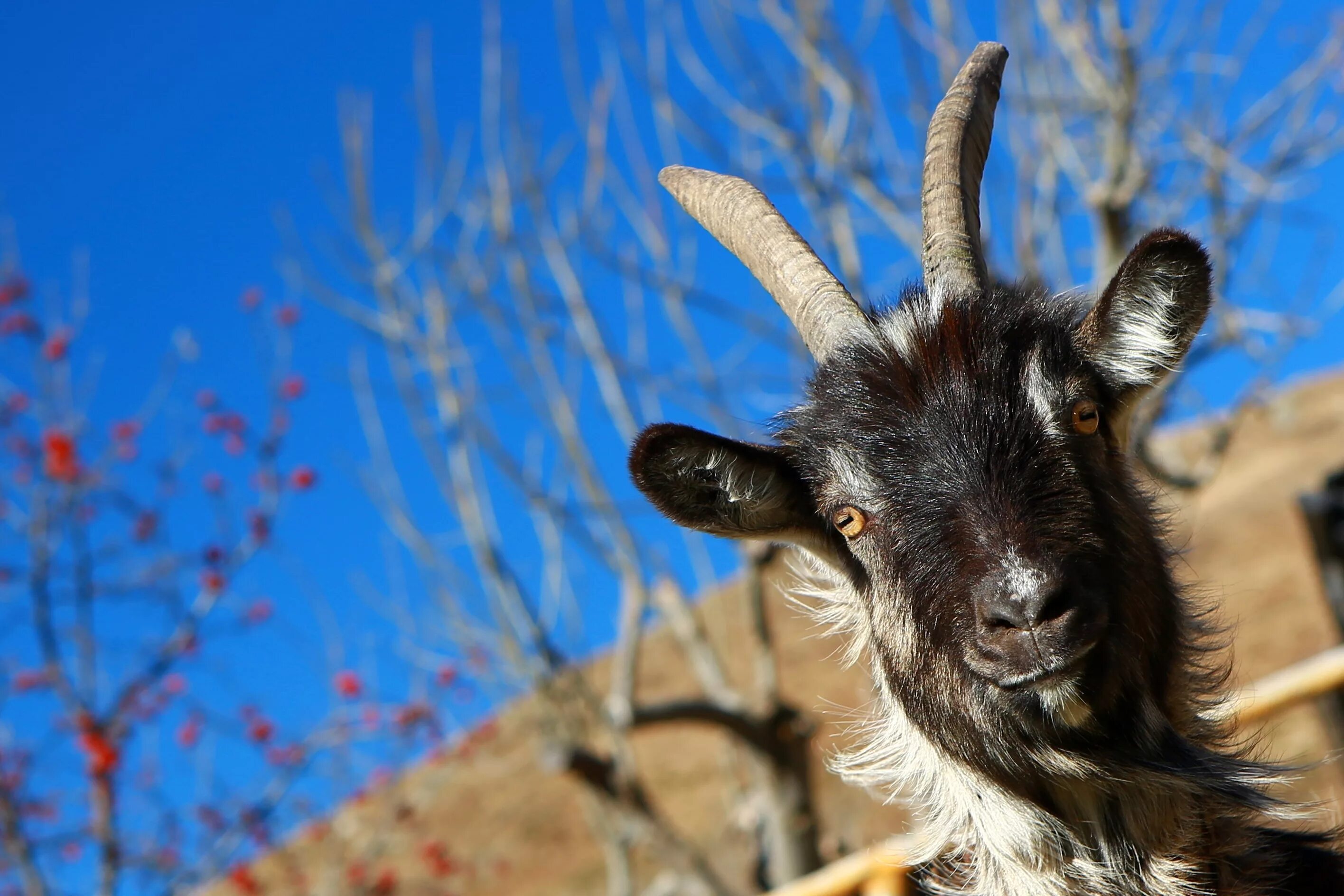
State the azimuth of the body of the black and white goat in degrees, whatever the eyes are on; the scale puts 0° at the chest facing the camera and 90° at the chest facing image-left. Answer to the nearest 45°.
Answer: approximately 0°

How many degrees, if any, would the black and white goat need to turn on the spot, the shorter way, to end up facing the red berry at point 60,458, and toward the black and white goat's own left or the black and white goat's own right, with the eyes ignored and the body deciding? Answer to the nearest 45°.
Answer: approximately 135° to the black and white goat's own right
